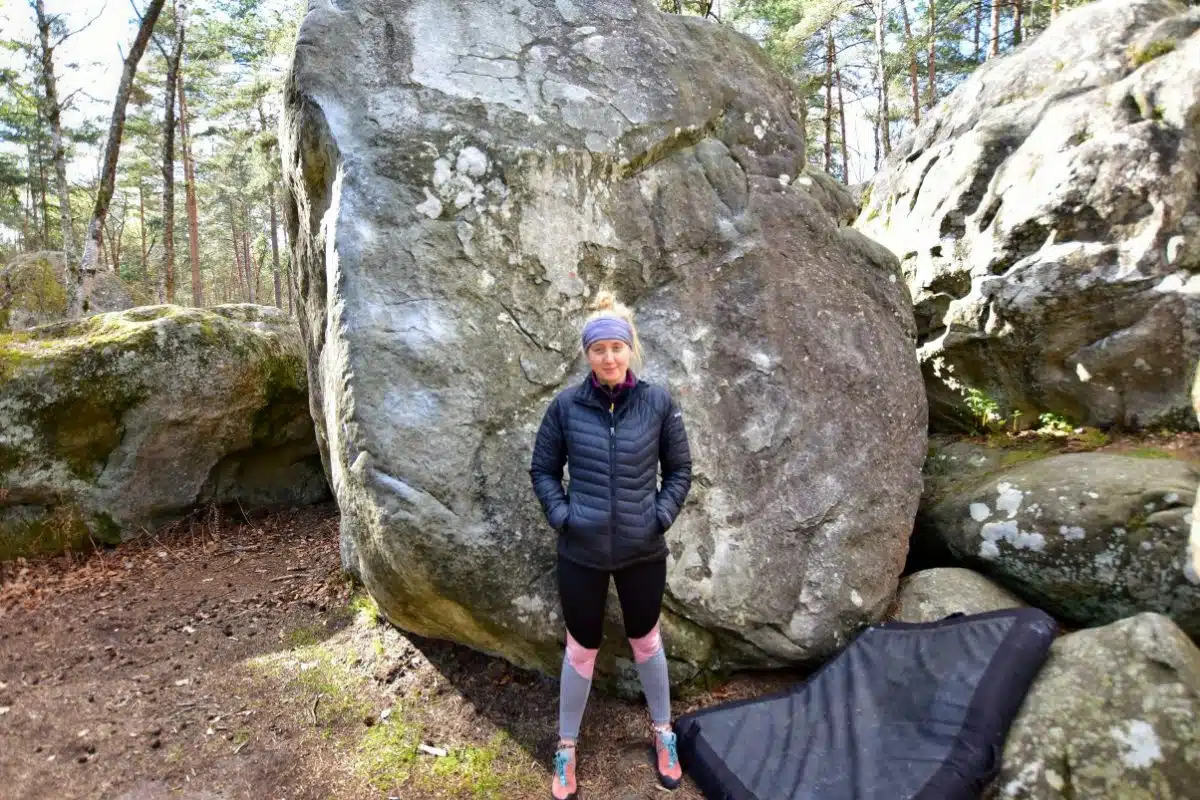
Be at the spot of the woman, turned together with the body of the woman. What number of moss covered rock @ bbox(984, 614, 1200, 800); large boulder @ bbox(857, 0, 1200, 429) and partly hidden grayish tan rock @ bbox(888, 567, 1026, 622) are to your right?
0

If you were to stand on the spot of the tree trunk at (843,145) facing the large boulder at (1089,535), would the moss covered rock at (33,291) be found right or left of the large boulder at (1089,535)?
right

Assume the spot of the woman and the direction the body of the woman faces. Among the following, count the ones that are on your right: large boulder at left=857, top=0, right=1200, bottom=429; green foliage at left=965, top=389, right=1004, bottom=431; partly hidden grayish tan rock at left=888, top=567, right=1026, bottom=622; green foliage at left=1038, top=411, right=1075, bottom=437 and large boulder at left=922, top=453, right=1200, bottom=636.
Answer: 0

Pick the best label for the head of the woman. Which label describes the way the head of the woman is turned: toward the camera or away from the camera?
toward the camera

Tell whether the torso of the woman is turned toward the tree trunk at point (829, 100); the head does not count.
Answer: no

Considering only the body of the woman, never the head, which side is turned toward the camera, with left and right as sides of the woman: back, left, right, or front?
front

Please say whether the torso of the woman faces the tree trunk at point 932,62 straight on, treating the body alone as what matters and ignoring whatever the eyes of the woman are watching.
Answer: no

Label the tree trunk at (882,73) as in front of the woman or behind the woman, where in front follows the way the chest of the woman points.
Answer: behind

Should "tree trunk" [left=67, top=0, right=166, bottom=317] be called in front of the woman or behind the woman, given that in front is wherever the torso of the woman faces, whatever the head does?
behind

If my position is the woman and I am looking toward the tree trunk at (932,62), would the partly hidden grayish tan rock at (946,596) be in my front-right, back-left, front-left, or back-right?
front-right
